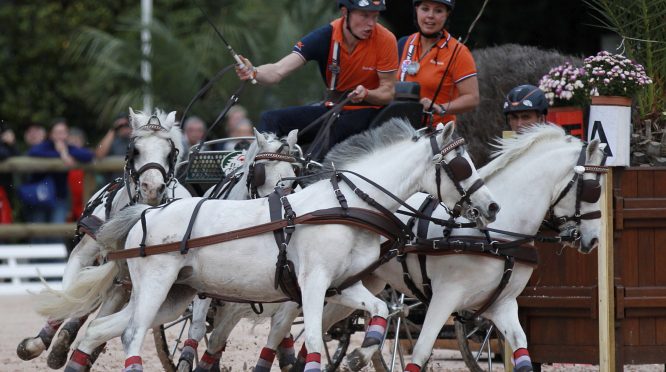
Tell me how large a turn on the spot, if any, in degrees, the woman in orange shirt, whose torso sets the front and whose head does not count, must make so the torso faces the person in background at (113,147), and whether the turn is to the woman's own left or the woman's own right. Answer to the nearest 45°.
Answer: approximately 90° to the woman's own right

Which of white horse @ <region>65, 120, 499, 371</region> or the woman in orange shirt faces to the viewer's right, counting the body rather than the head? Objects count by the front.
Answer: the white horse

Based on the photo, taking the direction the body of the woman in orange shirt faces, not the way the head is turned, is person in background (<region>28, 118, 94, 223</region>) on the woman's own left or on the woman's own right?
on the woman's own right

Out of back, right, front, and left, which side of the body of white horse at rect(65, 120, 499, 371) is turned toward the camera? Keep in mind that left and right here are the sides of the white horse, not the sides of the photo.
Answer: right

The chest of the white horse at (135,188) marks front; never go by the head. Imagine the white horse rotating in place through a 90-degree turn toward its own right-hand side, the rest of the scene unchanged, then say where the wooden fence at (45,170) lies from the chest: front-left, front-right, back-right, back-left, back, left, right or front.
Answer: back-right

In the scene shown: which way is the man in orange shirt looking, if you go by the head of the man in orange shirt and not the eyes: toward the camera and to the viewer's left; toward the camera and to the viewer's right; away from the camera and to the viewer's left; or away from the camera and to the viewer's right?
toward the camera and to the viewer's right

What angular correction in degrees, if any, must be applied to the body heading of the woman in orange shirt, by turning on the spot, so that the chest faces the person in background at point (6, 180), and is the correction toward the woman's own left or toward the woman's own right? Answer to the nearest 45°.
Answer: approximately 90° to the woman's own right

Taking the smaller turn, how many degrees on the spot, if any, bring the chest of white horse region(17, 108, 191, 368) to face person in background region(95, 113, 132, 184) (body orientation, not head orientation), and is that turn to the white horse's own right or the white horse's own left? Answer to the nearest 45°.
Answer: approximately 135° to the white horse's own left

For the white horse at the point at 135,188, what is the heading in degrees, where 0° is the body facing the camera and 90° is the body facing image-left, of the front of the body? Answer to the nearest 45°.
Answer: approximately 315°

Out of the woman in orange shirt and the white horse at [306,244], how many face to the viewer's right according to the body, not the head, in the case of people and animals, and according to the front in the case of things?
1

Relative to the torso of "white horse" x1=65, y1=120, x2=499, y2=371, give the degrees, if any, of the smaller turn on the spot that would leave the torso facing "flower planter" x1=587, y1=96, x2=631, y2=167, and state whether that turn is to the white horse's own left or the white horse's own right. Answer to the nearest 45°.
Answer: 0° — it already faces it
